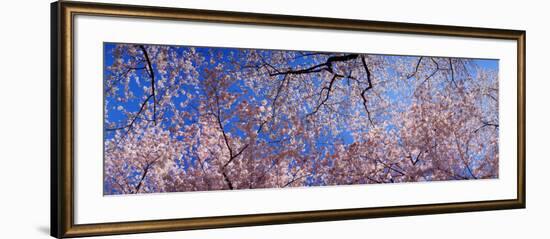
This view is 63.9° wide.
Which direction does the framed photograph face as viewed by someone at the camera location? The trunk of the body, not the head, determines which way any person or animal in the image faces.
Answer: facing the viewer and to the right of the viewer
